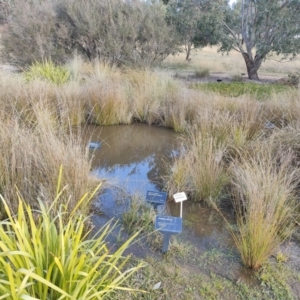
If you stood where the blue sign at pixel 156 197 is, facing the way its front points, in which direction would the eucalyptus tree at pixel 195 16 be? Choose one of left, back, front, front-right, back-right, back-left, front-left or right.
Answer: back

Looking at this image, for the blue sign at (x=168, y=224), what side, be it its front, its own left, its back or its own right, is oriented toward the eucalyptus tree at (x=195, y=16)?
back

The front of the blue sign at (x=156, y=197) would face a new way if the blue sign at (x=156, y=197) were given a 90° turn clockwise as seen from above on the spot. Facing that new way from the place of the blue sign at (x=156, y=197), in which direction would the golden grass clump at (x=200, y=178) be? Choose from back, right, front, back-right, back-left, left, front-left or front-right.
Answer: back-right

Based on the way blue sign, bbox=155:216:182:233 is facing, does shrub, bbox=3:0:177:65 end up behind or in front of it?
behind

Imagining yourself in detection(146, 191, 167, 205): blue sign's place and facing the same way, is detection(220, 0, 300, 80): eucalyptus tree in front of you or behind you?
behind

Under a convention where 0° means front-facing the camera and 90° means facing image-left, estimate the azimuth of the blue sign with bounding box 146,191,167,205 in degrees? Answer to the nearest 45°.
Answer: approximately 0°

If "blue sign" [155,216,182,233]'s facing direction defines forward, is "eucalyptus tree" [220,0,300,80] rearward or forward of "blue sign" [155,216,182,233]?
rearward

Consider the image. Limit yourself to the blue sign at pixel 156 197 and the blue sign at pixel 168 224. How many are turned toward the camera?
2

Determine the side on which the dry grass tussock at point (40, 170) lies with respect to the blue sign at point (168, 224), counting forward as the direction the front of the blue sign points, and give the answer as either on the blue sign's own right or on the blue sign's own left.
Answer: on the blue sign's own right
